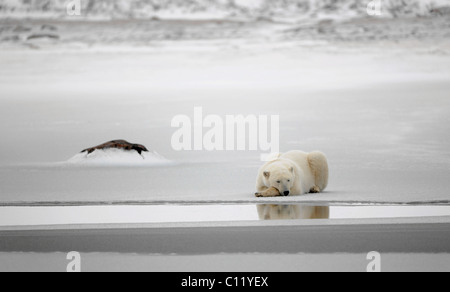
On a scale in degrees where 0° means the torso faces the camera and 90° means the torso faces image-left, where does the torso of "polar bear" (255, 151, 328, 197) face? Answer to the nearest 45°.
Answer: approximately 45°

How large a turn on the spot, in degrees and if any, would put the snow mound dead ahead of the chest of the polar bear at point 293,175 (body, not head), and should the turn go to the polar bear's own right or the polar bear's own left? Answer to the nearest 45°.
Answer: approximately 90° to the polar bear's own right
